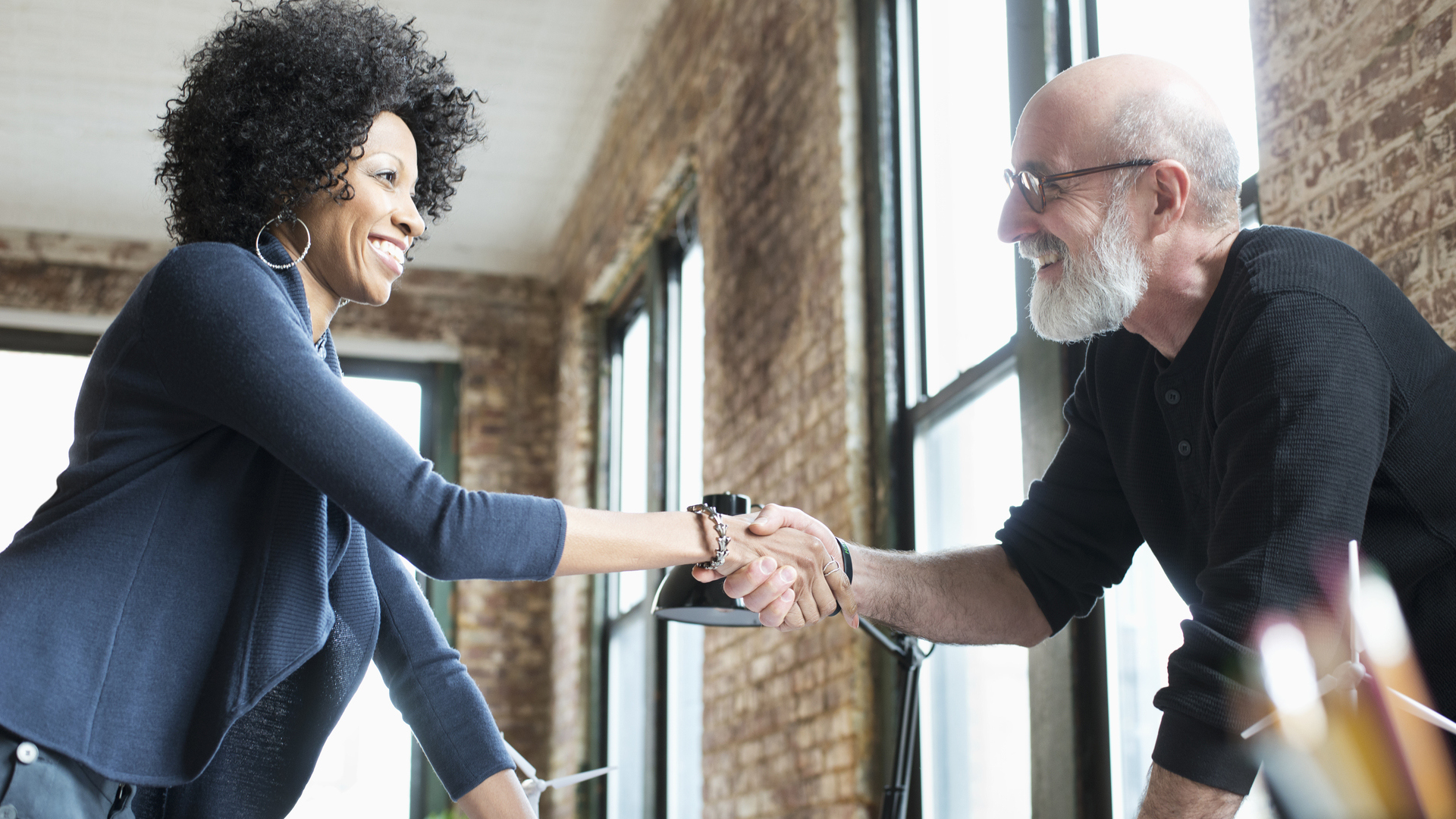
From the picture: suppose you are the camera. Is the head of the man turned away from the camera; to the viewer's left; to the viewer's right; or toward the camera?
to the viewer's left

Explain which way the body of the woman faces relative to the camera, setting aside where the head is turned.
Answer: to the viewer's right

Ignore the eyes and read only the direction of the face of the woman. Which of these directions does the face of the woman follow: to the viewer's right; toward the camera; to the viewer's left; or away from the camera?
to the viewer's right

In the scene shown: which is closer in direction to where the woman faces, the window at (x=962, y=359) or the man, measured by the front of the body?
the man

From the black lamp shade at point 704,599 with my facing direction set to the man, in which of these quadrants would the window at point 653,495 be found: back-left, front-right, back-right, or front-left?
back-left

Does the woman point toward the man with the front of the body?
yes

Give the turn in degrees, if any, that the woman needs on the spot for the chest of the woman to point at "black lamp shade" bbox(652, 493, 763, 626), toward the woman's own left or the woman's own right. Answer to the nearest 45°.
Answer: approximately 45° to the woman's own left

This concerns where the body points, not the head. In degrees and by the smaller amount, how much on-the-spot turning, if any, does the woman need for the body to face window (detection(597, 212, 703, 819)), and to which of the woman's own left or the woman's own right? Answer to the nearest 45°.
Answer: approximately 90° to the woman's own left

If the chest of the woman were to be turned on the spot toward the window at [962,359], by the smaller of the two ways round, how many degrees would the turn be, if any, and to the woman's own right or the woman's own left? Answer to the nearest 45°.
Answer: approximately 45° to the woman's own left
